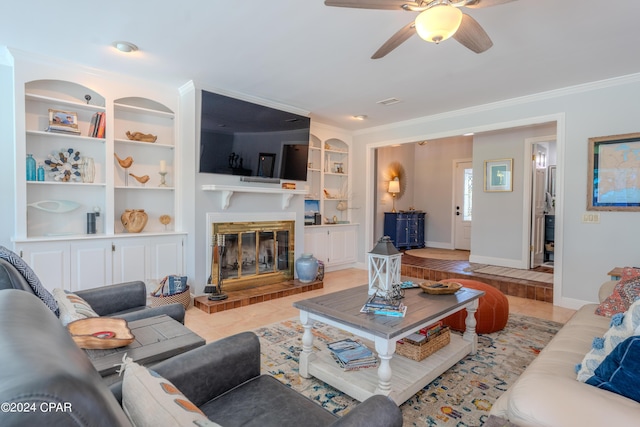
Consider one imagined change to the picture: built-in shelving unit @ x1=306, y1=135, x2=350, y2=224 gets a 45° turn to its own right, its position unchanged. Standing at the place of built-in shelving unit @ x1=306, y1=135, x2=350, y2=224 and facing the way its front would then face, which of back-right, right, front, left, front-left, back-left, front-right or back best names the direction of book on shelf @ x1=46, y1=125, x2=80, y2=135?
front-right

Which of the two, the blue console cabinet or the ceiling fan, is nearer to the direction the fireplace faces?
the ceiling fan

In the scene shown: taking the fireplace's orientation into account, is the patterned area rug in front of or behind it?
in front

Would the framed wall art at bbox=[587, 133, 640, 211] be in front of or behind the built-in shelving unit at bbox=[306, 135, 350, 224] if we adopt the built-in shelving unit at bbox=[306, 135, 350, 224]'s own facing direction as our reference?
in front

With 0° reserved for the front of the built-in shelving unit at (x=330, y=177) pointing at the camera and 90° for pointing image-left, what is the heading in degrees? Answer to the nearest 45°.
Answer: approximately 315°

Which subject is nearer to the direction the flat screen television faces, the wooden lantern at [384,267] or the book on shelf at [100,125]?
the wooden lantern

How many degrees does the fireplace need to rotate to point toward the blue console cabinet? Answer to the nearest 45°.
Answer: approximately 90° to its left

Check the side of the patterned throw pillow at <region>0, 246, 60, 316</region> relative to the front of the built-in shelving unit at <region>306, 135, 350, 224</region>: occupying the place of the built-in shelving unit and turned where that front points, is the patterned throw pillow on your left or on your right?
on your right

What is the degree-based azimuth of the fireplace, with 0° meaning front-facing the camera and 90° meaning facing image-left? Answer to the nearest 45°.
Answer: approximately 315°

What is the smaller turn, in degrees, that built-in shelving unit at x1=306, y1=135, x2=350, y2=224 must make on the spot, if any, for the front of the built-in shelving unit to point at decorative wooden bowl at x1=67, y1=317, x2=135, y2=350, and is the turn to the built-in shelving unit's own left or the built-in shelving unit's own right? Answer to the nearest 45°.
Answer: approximately 45° to the built-in shelving unit's own right
